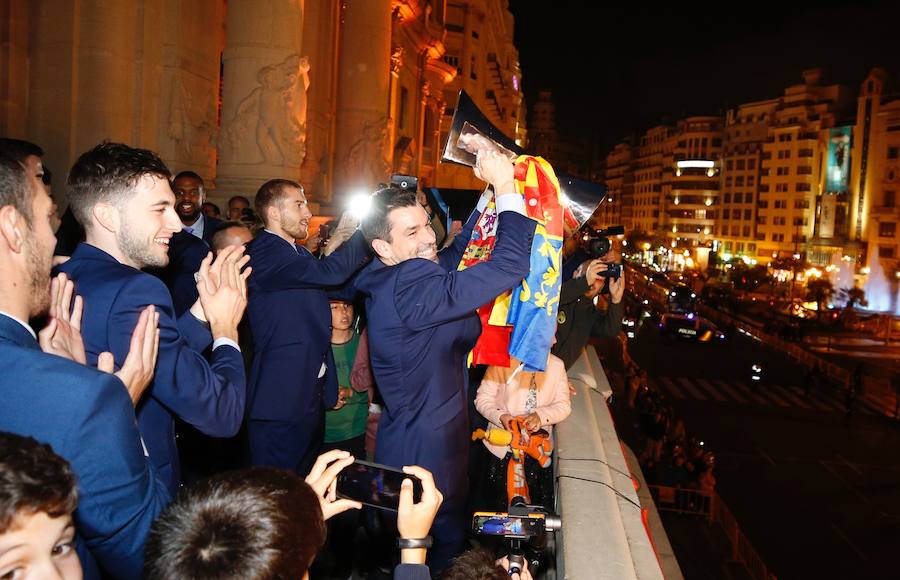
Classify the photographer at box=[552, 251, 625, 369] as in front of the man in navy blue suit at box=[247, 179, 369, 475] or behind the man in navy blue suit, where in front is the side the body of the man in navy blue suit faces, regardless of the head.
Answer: in front

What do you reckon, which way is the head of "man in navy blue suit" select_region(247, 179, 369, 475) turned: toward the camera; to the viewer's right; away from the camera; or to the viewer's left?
to the viewer's right

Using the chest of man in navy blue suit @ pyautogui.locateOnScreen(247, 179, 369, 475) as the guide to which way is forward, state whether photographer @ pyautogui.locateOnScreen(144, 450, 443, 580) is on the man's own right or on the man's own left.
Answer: on the man's own right

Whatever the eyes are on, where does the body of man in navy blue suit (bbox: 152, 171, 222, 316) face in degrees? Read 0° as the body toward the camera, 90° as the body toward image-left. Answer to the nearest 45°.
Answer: approximately 315°

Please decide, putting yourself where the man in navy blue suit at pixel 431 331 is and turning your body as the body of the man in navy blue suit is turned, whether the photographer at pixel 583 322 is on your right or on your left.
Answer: on your left

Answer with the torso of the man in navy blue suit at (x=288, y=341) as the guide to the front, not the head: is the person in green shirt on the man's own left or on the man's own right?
on the man's own left

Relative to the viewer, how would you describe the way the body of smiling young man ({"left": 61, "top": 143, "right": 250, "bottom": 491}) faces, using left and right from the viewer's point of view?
facing to the right of the viewer

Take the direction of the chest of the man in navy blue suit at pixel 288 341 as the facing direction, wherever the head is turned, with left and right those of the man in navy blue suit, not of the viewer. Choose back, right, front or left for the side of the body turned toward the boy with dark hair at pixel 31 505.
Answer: right

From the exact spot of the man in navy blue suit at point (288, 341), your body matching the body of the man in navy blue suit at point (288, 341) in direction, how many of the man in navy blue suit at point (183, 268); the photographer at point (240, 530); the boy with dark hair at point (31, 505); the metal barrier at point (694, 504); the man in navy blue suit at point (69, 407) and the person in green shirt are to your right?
3

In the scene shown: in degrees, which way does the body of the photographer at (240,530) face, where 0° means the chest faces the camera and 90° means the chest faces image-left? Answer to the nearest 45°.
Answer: approximately 225°
